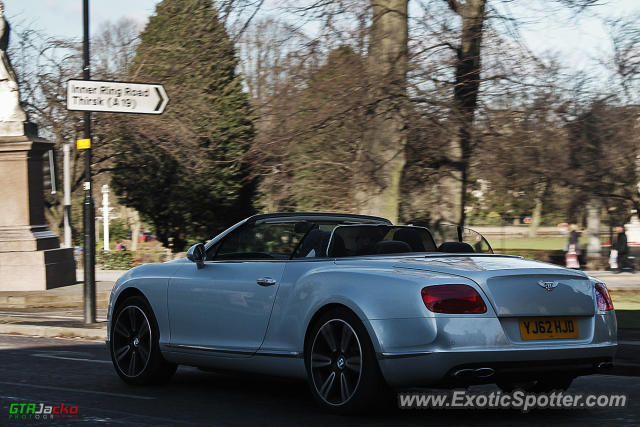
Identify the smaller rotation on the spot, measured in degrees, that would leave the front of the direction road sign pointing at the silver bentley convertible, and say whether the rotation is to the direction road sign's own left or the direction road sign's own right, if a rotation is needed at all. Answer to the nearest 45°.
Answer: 0° — it already faces it

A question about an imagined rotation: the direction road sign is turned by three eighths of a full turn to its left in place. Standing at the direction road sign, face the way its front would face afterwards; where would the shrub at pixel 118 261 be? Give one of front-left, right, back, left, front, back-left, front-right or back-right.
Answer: front-left

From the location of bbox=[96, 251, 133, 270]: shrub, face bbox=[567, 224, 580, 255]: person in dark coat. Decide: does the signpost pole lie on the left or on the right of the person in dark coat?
right

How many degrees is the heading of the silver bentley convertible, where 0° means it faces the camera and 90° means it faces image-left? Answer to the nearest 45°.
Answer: approximately 135°

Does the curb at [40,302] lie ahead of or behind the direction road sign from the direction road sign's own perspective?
behind

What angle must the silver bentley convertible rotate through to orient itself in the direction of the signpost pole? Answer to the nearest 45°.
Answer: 0° — it already faces it

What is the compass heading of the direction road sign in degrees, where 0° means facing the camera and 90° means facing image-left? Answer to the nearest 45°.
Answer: approximately 0°

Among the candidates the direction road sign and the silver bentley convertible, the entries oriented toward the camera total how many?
1

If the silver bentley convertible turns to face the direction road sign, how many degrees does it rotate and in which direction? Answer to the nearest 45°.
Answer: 0° — it already faces it

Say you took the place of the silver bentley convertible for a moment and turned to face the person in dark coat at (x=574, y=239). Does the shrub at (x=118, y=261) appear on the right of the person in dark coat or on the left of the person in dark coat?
left
